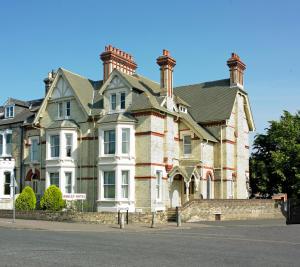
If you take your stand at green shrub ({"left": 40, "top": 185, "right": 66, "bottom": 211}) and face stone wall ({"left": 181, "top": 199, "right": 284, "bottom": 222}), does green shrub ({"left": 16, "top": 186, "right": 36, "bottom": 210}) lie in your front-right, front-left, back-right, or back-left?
back-left

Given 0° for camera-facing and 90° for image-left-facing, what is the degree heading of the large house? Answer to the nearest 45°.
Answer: approximately 45°

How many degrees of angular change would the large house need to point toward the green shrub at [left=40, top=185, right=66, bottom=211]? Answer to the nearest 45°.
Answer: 0° — it already faces it

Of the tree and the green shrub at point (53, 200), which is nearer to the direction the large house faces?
the green shrub
